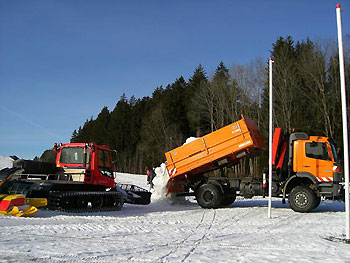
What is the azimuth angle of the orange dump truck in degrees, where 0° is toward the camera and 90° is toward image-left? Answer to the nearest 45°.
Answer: approximately 270°

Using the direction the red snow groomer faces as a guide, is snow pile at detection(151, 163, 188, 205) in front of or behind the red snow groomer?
in front

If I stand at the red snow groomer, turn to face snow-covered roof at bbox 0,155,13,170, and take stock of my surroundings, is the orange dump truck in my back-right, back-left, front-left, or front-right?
back-right

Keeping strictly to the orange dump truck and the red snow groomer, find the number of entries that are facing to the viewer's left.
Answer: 0

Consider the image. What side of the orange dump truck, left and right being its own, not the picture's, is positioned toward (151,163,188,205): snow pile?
back

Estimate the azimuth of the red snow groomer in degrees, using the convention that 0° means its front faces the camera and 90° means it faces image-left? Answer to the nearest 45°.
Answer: approximately 225°

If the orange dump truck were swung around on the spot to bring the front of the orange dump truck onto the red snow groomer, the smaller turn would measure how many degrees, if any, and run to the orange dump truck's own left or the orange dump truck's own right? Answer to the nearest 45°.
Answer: approximately 180°

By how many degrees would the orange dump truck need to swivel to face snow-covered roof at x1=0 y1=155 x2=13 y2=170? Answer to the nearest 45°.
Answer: approximately 135° to its left

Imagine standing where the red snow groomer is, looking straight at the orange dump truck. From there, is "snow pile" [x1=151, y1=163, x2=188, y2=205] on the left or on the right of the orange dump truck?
left

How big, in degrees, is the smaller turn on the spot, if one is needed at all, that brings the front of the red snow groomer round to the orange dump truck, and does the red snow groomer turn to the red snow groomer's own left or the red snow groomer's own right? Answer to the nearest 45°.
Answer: approximately 45° to the red snow groomer's own right
